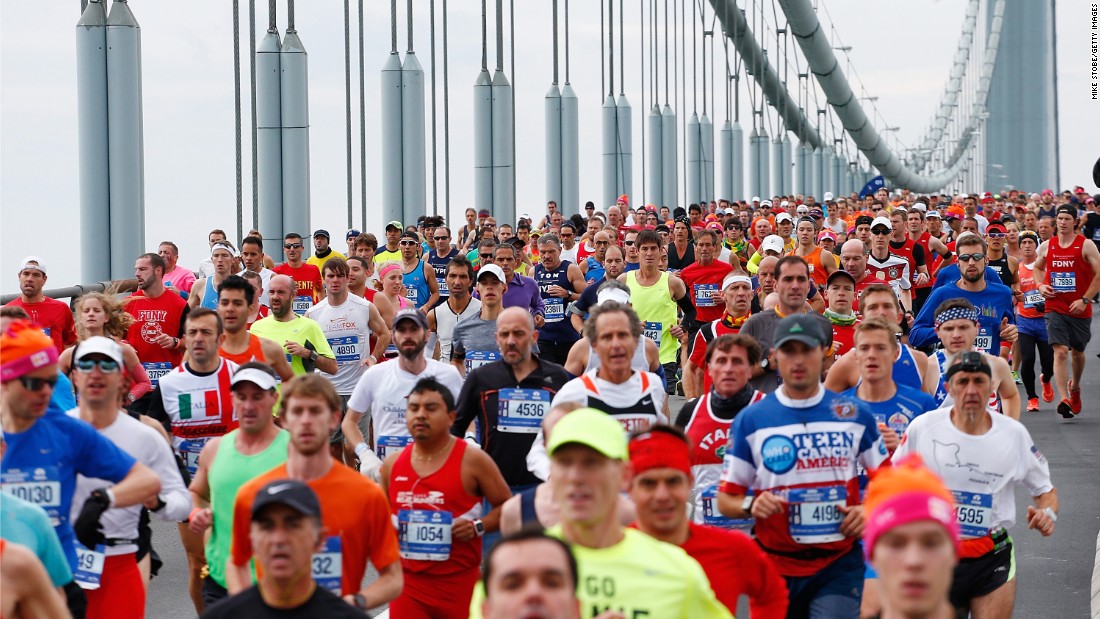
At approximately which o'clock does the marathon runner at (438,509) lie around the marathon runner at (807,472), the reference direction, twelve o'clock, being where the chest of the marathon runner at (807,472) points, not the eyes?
the marathon runner at (438,509) is roughly at 3 o'clock from the marathon runner at (807,472).

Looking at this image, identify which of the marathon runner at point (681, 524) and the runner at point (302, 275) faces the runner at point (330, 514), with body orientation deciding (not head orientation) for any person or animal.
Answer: the runner at point (302, 275)

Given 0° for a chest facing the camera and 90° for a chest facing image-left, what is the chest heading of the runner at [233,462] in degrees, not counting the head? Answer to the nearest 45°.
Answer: approximately 0°

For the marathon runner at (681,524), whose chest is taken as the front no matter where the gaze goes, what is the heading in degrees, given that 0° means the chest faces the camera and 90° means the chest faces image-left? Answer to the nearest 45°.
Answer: approximately 0°

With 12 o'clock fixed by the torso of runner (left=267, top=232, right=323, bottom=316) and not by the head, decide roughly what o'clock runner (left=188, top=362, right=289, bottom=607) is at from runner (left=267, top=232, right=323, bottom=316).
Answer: runner (left=188, top=362, right=289, bottom=607) is roughly at 12 o'clock from runner (left=267, top=232, right=323, bottom=316).

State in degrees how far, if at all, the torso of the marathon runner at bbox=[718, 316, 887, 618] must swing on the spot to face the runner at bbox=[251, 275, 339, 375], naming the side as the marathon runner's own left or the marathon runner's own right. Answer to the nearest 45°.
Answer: approximately 135° to the marathon runner's own right

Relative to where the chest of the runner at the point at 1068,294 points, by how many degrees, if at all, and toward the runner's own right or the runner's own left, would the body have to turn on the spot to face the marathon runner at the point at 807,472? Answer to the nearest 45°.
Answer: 0° — they already face them

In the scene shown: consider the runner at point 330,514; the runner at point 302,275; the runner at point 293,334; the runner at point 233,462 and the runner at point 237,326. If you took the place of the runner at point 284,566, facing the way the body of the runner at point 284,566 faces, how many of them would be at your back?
5

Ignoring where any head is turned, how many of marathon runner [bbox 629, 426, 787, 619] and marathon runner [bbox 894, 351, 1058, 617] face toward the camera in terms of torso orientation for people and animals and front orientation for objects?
2

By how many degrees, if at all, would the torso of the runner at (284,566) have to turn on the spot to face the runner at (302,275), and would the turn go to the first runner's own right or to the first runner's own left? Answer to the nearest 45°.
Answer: approximately 180°
